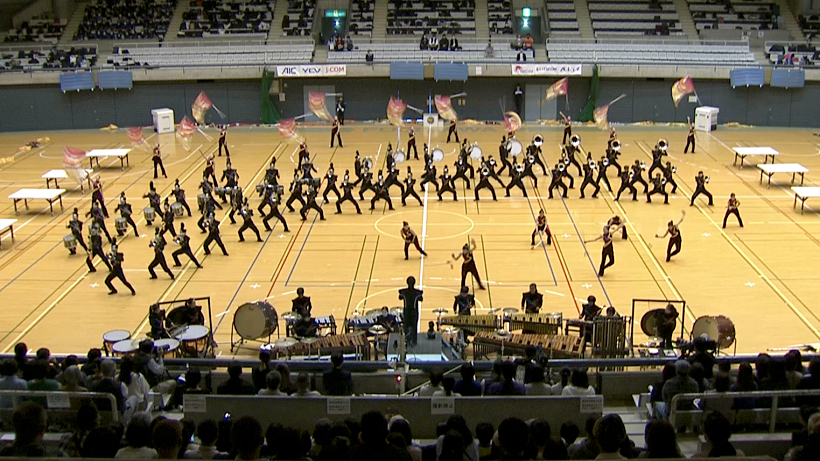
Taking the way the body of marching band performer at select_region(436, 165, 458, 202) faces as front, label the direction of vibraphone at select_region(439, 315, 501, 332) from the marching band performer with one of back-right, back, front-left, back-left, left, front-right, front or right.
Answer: front

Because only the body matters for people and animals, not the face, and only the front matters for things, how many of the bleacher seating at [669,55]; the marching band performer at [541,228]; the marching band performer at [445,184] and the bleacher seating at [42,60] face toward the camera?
4

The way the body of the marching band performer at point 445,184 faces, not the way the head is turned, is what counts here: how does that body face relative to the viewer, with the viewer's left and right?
facing the viewer

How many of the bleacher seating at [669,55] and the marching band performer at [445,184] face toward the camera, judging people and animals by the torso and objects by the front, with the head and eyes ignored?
2

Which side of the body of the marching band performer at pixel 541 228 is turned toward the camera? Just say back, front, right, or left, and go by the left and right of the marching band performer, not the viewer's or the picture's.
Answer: front

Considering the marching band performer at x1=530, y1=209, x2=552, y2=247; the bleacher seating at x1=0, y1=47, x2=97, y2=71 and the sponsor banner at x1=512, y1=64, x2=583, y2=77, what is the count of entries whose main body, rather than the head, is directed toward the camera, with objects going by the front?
3

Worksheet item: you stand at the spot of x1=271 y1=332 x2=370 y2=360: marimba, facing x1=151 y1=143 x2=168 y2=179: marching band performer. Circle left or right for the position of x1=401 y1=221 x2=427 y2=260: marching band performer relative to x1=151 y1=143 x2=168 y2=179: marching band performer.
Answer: right

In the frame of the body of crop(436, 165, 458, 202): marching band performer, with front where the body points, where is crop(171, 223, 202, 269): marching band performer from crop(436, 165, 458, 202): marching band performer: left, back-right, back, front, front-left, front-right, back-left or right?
front-right

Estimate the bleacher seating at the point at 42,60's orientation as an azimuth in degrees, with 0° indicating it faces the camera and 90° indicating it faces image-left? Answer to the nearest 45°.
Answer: approximately 0°

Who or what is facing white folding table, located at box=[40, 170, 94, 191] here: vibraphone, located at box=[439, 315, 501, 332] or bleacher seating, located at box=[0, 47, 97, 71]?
the bleacher seating

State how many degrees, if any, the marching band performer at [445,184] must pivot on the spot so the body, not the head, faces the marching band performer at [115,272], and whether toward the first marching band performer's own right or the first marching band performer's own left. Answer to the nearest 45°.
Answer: approximately 45° to the first marching band performer's own right
